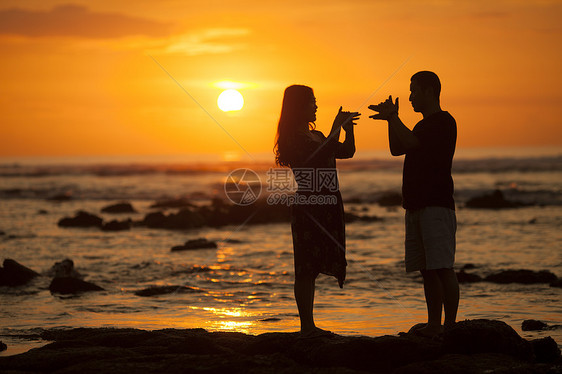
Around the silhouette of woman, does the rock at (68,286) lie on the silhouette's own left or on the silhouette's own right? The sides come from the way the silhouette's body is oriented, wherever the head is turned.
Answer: on the silhouette's own left

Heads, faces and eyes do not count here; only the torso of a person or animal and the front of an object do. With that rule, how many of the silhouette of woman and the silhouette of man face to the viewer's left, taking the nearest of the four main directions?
1

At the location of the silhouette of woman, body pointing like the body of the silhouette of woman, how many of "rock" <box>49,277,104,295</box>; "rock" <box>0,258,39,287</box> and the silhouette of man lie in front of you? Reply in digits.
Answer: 1

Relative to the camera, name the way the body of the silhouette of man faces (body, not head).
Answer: to the viewer's left

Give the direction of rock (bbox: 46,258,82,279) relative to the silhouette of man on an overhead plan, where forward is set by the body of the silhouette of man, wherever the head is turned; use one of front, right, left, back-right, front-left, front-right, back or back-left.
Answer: front-right

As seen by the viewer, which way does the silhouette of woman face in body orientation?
to the viewer's right

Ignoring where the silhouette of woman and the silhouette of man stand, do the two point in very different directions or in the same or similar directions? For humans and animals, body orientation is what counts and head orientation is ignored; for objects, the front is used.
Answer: very different directions

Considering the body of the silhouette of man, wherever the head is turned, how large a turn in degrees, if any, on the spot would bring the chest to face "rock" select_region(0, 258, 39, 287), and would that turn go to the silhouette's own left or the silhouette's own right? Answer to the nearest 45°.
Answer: approximately 45° to the silhouette's own right

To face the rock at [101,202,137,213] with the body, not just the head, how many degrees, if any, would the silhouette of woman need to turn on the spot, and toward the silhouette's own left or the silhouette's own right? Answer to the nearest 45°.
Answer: approximately 90° to the silhouette's own left

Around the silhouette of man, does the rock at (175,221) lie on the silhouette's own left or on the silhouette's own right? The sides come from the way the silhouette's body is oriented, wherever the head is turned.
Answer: on the silhouette's own right

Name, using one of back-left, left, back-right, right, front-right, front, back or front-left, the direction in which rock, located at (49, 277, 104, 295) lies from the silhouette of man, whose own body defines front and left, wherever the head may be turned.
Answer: front-right

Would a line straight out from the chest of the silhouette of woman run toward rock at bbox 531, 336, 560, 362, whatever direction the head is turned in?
yes

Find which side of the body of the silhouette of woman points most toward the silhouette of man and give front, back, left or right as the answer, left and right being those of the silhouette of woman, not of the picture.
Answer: front
